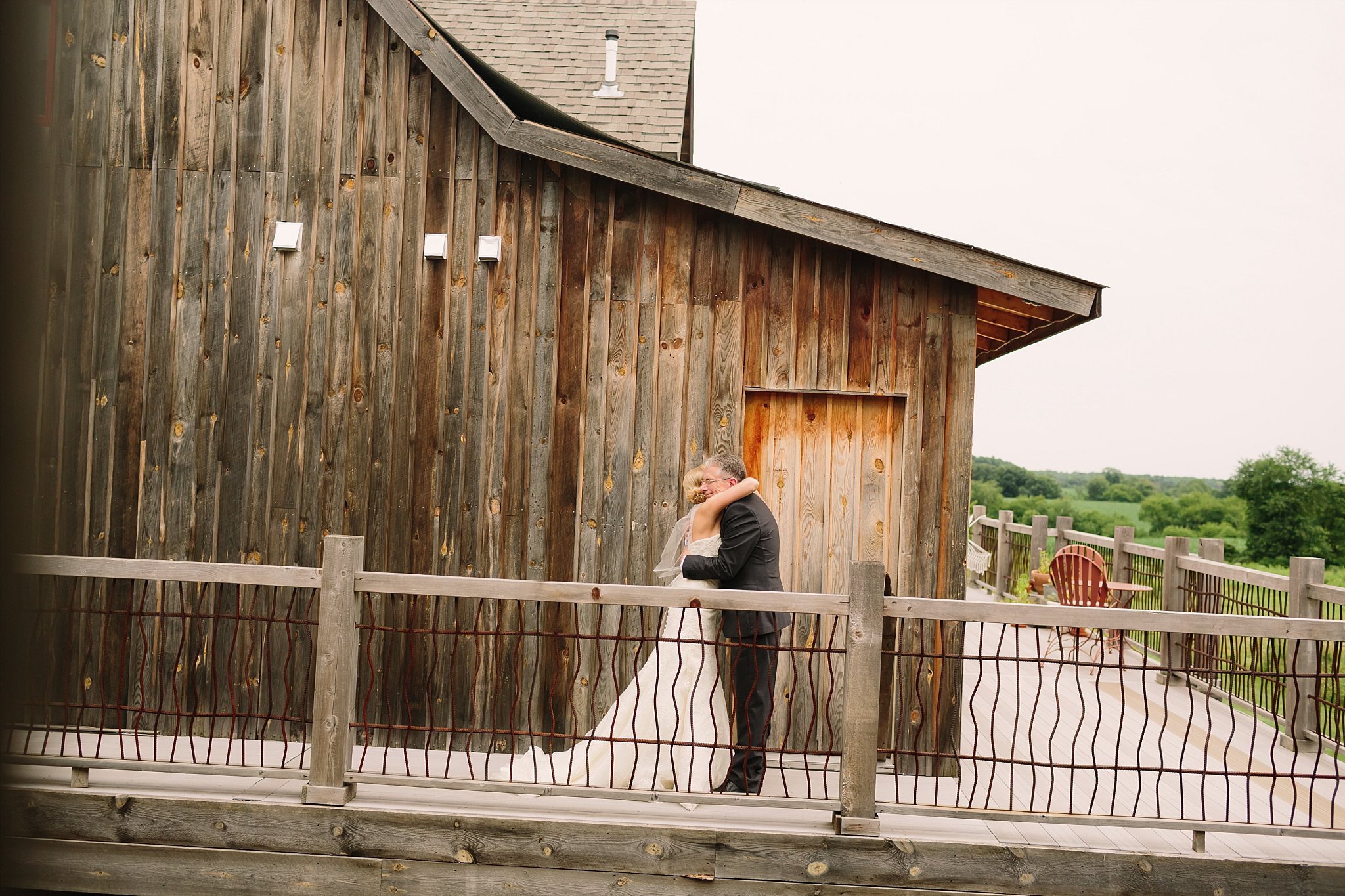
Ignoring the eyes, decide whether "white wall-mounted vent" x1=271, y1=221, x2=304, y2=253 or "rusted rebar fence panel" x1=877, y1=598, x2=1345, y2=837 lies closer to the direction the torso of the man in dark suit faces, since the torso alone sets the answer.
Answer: the white wall-mounted vent

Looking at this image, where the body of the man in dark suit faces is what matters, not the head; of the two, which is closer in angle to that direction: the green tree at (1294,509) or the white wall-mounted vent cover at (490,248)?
the white wall-mounted vent cover

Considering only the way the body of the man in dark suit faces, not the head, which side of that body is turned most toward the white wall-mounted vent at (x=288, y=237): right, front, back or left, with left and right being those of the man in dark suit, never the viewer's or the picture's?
front

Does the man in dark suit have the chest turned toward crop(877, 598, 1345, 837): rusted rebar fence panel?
no

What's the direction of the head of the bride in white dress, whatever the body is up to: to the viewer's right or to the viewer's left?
to the viewer's right

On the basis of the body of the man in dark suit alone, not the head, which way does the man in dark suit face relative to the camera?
to the viewer's left

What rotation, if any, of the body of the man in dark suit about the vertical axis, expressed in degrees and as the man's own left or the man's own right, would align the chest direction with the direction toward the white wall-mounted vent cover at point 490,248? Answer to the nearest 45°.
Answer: approximately 45° to the man's own right

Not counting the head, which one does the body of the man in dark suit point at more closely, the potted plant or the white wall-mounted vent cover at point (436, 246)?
the white wall-mounted vent cover
